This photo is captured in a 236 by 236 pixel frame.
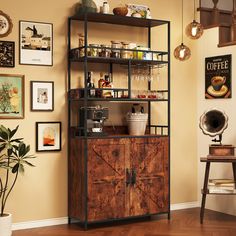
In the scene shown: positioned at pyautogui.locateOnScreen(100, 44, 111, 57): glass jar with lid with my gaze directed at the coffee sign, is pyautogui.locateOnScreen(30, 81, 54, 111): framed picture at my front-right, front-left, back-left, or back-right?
back-left

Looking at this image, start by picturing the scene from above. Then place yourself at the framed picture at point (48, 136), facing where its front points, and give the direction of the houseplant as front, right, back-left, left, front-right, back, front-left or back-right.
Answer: right

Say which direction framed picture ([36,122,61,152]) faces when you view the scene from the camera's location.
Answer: facing the viewer and to the right of the viewer

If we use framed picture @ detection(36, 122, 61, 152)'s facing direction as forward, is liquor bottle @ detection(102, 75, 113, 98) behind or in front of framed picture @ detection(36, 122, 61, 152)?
in front

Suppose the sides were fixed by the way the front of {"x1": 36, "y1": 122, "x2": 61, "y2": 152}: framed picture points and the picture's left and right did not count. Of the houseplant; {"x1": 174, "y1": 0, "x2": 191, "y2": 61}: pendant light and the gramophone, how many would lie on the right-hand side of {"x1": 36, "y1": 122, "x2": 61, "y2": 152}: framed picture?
1

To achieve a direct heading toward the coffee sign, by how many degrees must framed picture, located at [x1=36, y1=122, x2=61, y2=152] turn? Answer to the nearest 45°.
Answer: approximately 45° to its left

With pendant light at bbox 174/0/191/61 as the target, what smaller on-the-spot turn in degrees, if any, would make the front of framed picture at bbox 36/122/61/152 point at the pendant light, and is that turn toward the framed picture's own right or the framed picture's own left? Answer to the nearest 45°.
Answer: approximately 45° to the framed picture's own left
